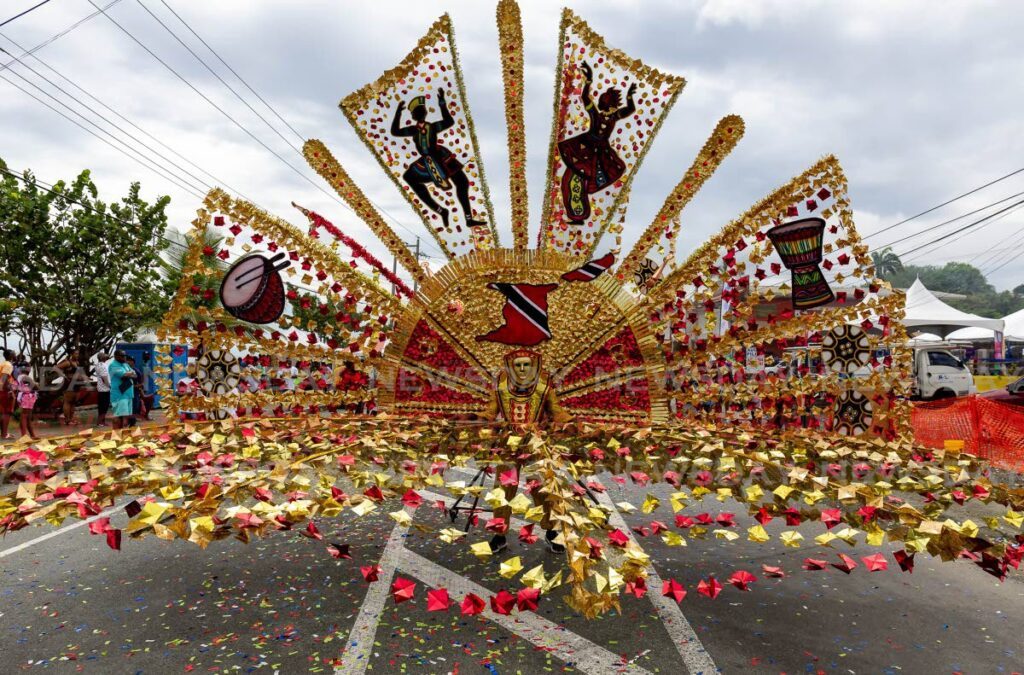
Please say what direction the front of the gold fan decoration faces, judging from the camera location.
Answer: facing the viewer

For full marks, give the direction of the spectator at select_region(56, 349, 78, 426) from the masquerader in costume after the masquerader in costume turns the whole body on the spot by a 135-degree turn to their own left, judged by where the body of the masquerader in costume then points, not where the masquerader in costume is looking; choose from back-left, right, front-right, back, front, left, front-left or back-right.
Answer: left

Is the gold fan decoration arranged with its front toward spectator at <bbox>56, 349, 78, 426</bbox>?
no

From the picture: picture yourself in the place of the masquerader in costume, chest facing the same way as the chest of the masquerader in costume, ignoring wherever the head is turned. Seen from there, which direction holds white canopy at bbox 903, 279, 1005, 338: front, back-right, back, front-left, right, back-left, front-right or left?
back-left

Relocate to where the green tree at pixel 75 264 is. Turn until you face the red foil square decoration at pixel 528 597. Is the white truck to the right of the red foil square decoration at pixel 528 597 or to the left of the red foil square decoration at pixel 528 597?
left

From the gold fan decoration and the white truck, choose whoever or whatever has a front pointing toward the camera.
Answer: the gold fan decoration

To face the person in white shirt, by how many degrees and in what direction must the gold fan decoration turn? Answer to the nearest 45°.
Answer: approximately 135° to its right

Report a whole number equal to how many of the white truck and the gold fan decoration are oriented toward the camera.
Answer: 1

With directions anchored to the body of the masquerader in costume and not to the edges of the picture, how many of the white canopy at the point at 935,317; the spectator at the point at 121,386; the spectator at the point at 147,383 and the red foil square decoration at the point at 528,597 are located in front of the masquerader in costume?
1

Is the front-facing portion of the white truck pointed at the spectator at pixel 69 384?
no

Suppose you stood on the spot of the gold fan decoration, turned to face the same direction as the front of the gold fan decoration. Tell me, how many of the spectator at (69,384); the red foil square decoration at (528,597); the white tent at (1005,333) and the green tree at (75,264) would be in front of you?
1

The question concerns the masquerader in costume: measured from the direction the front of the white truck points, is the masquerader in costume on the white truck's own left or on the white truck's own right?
on the white truck's own right

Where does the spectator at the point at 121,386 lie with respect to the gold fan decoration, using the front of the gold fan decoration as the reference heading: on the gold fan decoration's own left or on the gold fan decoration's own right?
on the gold fan decoration's own right

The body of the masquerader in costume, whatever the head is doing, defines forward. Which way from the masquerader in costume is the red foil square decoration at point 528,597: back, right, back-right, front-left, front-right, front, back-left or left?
front

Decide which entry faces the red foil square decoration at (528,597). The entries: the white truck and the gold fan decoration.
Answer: the gold fan decoration

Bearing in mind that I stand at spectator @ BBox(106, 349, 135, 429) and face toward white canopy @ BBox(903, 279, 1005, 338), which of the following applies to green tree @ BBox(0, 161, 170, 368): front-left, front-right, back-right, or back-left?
back-left
